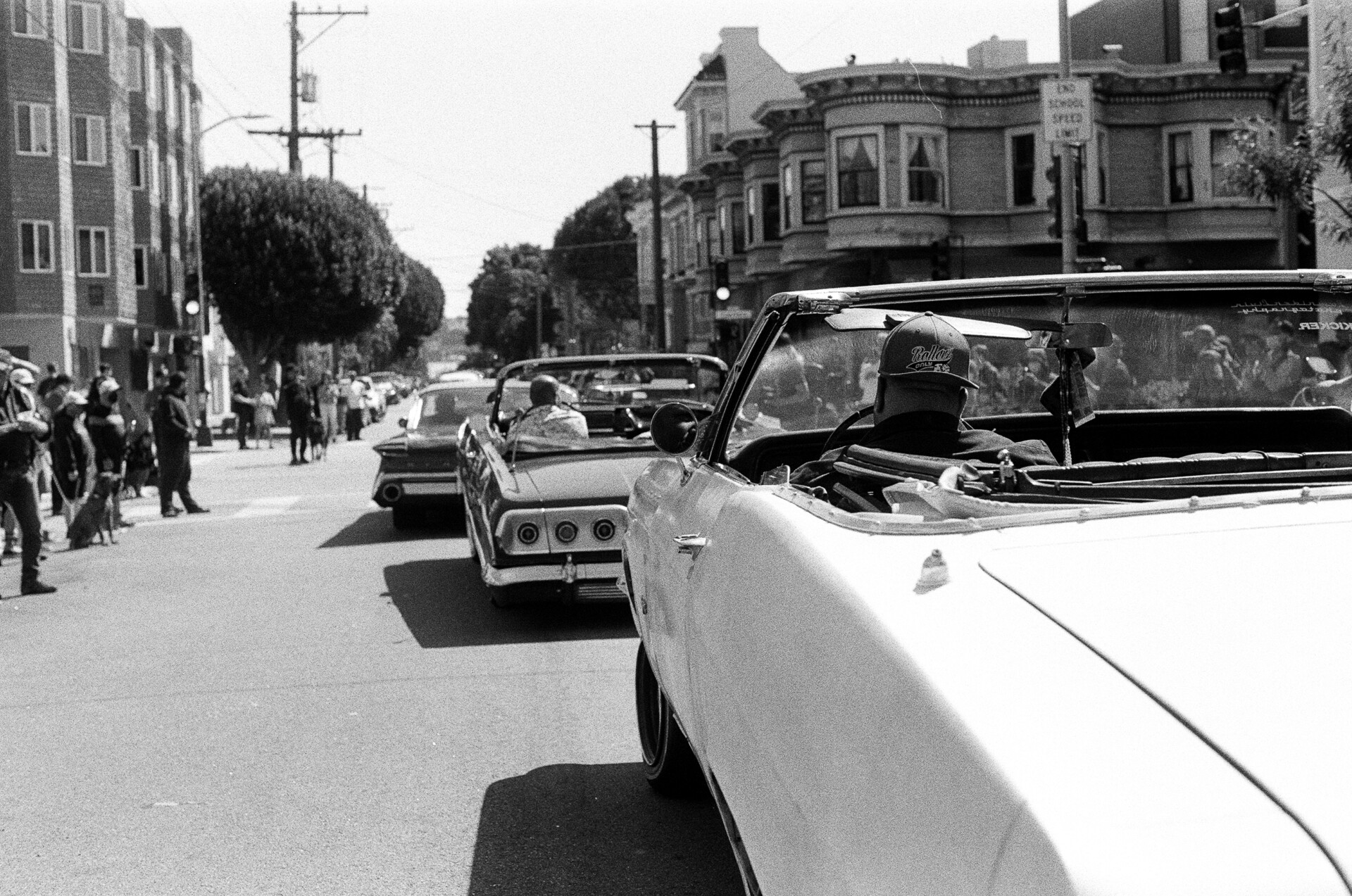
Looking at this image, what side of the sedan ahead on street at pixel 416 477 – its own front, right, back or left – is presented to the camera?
back

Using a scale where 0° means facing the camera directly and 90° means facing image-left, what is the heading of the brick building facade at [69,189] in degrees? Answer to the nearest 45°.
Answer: approximately 315°

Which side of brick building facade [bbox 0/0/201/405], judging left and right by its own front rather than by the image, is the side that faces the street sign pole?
front

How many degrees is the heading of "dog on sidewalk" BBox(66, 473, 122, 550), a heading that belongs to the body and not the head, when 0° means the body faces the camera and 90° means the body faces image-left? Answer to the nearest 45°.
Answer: approximately 270°

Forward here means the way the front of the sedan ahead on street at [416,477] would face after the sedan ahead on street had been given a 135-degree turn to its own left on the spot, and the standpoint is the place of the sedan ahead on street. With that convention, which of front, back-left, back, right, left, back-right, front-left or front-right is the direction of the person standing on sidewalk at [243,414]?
back-right

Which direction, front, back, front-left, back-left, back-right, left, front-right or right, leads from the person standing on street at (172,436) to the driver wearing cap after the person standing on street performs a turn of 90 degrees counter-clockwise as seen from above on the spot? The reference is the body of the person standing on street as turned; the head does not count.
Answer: back

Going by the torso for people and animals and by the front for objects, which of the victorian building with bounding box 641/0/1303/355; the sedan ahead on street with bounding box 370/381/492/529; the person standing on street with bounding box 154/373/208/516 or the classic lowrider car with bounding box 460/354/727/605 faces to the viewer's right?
the person standing on street

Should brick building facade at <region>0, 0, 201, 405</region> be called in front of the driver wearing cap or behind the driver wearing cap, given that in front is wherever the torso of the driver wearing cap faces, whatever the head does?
in front

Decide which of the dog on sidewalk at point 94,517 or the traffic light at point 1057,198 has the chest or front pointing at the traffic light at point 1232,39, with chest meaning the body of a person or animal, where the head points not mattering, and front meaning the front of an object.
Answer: the dog on sidewalk

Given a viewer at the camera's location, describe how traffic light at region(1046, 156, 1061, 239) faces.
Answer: facing to the left of the viewer
